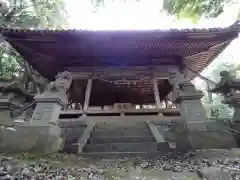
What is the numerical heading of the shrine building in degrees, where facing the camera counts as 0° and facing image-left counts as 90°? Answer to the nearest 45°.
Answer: approximately 0°

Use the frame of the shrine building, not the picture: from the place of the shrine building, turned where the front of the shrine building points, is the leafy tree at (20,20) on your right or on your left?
on your right

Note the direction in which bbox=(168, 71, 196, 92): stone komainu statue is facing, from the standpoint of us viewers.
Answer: facing to the left of the viewer

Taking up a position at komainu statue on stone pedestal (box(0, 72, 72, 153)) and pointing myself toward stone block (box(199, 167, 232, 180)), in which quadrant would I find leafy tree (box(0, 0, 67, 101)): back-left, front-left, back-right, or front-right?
back-left

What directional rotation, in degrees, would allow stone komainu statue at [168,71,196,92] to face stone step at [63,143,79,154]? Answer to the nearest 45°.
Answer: approximately 45° to its left
